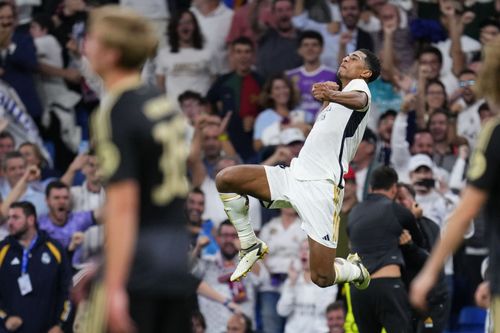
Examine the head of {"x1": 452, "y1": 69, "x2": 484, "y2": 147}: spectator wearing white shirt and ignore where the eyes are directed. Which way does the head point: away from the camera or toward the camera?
toward the camera

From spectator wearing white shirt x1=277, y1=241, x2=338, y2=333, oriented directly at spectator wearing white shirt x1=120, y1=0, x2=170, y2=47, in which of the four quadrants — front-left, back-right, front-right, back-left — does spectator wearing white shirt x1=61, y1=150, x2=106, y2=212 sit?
front-left

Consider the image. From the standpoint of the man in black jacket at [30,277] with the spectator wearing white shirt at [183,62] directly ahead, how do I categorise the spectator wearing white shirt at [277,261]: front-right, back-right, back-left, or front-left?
front-right

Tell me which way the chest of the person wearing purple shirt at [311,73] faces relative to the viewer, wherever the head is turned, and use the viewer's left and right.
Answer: facing the viewer

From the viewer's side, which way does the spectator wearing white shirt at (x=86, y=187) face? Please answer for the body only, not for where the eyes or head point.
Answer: toward the camera

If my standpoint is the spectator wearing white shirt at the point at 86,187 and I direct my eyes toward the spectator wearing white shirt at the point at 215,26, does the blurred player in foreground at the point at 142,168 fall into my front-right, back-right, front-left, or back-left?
back-right

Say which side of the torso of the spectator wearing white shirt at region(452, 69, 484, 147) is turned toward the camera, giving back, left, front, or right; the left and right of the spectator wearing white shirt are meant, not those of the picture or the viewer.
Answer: front

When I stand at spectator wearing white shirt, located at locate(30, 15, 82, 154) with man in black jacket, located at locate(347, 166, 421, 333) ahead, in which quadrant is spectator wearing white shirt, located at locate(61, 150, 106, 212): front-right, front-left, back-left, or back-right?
front-right

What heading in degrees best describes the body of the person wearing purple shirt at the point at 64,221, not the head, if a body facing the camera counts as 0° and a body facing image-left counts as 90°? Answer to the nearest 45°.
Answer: approximately 0°

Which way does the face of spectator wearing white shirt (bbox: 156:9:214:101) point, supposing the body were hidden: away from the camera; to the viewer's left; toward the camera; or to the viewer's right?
toward the camera

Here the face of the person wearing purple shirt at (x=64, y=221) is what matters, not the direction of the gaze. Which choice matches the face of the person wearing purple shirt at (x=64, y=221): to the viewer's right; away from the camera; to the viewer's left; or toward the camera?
toward the camera

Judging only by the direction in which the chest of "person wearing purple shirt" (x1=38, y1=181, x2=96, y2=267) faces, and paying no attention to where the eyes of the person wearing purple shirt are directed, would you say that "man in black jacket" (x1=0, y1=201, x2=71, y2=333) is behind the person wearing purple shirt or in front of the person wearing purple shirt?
in front

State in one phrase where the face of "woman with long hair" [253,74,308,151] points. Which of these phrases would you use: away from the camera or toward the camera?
toward the camera

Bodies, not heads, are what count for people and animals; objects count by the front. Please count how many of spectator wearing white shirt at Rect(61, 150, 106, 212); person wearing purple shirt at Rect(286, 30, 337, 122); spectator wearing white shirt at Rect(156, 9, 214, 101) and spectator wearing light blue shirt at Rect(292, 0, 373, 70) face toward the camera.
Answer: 4
